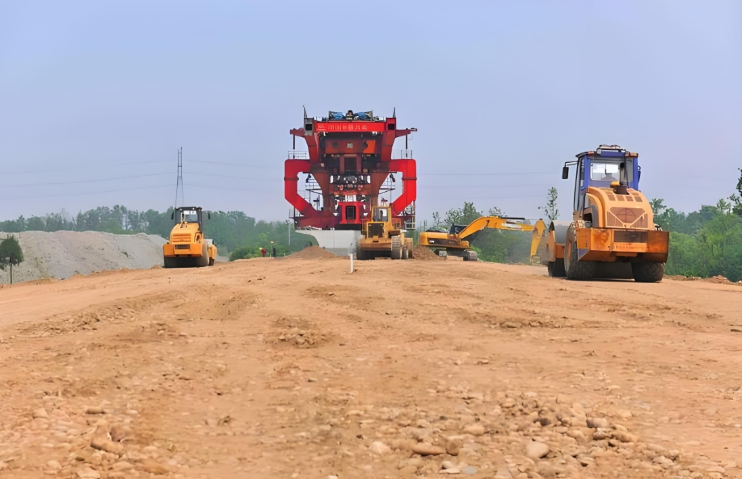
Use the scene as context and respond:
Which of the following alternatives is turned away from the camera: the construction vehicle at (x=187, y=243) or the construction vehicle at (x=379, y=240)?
the construction vehicle at (x=187, y=243)

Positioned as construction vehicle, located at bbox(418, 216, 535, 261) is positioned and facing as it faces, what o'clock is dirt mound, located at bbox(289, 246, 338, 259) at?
The dirt mound is roughly at 6 o'clock from the construction vehicle.

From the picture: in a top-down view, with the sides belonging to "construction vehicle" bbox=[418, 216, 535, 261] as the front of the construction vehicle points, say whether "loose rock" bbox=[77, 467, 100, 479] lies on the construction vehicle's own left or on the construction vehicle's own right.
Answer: on the construction vehicle's own right

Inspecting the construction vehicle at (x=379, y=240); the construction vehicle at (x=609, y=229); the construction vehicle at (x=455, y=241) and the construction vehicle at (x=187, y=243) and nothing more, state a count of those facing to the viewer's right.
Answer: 1

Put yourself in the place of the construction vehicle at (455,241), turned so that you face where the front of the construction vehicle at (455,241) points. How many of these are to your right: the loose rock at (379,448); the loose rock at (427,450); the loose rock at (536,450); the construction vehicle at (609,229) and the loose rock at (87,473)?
5

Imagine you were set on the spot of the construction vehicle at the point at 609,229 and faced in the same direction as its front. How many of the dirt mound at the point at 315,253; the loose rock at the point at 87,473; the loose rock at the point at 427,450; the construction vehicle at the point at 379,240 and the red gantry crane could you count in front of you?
3

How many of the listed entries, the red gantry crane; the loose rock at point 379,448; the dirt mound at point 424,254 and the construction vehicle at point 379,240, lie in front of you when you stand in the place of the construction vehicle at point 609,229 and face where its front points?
3

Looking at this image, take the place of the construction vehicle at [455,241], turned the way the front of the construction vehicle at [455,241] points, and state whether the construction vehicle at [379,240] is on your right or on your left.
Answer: on your right

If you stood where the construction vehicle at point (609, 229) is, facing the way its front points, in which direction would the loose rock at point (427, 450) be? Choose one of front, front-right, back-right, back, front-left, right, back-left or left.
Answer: back-left

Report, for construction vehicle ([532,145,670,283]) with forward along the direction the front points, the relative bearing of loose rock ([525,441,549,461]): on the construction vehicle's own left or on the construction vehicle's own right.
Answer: on the construction vehicle's own left

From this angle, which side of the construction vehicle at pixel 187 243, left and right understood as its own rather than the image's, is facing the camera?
back

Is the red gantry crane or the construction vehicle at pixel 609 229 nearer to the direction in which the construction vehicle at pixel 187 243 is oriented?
the red gantry crane

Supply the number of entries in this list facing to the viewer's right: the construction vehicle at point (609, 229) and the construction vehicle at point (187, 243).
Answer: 0

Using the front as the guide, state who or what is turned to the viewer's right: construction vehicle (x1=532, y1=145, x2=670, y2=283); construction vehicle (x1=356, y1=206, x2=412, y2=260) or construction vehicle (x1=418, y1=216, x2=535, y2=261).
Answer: construction vehicle (x1=418, y1=216, x2=535, y2=261)

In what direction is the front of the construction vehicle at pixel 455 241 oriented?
to the viewer's right

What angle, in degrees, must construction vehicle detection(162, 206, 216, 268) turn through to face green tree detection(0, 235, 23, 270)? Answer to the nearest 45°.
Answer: approximately 45° to its left

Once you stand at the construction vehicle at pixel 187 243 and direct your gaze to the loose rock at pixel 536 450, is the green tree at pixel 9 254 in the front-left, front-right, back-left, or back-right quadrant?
back-right

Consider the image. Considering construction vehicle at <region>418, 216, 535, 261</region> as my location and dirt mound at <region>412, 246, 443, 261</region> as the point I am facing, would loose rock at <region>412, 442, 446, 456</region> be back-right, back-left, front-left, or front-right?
front-left

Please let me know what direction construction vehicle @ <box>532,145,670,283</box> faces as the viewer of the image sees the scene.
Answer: facing away from the viewer and to the left of the viewer
